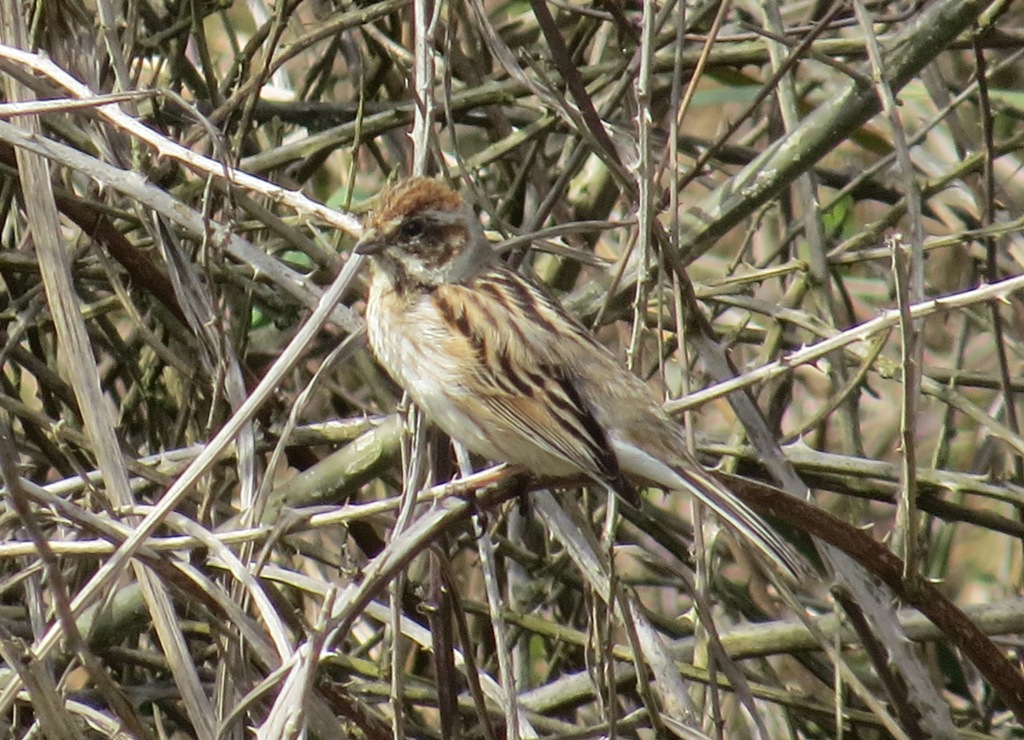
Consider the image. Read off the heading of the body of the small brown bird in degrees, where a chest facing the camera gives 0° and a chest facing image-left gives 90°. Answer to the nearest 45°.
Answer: approximately 90°
